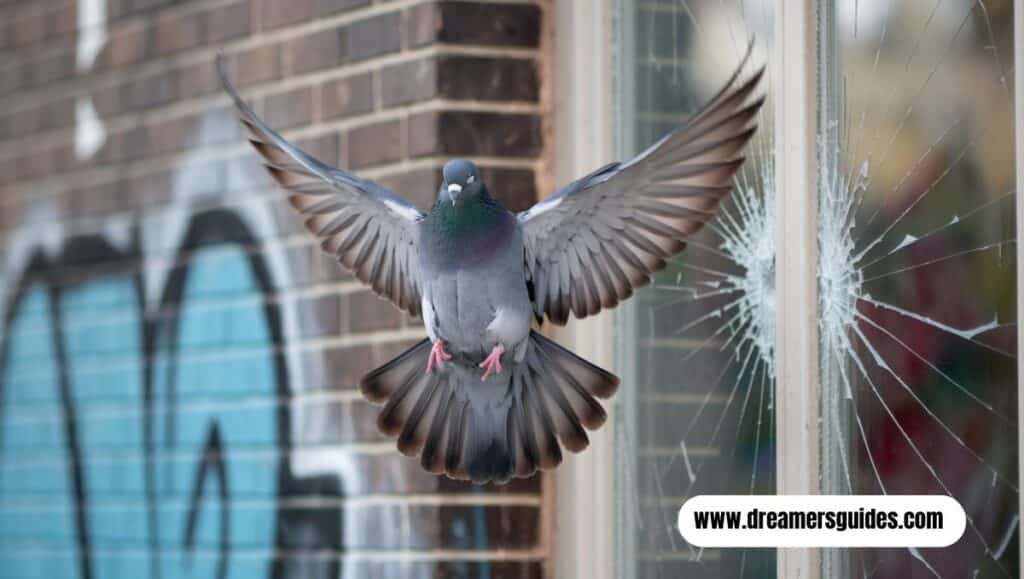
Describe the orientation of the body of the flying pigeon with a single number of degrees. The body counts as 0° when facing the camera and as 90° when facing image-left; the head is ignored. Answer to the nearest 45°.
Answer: approximately 0°

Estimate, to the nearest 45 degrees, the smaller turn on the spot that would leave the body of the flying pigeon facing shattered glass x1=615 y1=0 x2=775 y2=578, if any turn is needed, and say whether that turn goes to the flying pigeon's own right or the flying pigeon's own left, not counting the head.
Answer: approximately 135° to the flying pigeon's own left
